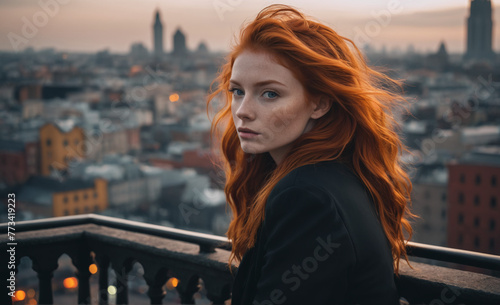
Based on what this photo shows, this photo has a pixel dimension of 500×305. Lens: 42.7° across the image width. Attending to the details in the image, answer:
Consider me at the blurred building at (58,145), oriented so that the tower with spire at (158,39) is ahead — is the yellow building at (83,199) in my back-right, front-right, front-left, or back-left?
back-right

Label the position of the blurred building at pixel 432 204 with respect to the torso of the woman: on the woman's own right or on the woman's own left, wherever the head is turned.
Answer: on the woman's own right

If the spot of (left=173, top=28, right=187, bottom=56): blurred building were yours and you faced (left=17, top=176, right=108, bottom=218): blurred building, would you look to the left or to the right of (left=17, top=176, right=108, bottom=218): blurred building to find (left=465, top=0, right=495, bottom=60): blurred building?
left

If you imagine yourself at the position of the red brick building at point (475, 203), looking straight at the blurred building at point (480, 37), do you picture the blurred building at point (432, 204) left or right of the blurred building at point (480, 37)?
left

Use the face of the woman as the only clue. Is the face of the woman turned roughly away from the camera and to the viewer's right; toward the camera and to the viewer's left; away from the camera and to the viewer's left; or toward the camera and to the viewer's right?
toward the camera and to the viewer's left

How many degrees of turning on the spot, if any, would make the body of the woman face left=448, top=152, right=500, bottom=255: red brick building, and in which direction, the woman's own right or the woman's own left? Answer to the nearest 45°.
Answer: approximately 90° to the woman's own right
